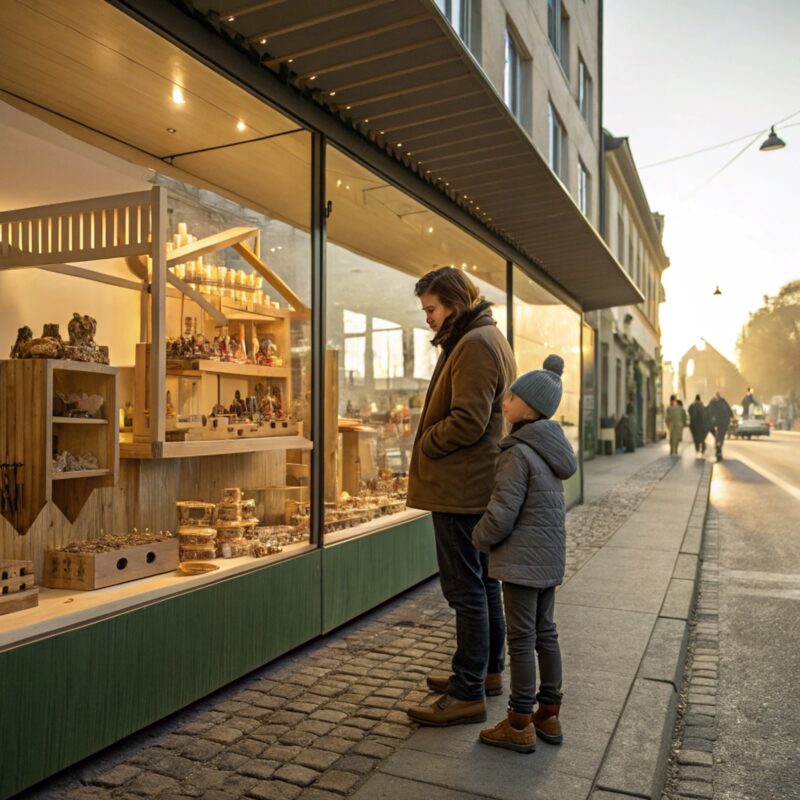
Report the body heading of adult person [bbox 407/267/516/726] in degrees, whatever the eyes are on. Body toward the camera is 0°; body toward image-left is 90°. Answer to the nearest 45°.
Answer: approximately 90°

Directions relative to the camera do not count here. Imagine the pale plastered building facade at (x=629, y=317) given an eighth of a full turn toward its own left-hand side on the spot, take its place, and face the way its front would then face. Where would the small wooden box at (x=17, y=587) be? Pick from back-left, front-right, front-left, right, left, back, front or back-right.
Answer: back-right

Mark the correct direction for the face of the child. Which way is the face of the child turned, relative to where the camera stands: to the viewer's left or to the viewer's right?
to the viewer's left

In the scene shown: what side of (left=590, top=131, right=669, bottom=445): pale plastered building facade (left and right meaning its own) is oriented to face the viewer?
right

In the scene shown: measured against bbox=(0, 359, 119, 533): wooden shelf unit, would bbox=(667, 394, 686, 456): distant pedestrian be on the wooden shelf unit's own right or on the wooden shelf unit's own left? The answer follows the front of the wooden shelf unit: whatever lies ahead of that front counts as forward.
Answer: on the wooden shelf unit's own left

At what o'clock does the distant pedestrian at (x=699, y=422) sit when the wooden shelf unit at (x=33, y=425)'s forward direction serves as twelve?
The distant pedestrian is roughly at 9 o'clock from the wooden shelf unit.

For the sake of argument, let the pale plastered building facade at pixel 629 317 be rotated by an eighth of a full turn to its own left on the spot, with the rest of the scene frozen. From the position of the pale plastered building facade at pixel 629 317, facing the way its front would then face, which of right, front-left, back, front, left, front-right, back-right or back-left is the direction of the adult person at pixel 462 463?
back-right

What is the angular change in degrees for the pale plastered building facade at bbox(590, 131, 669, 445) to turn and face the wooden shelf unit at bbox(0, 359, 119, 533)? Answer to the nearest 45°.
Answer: approximately 90° to its right

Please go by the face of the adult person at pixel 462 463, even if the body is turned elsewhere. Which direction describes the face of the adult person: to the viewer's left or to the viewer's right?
to the viewer's left

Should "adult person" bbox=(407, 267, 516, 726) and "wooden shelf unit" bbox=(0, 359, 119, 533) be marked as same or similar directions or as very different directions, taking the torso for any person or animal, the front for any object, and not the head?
very different directions

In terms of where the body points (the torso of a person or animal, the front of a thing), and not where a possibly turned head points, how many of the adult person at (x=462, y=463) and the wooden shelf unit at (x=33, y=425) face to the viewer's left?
1

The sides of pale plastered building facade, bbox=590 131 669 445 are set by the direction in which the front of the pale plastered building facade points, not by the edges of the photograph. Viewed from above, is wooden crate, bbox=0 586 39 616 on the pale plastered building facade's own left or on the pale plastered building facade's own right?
on the pale plastered building facade's own right
